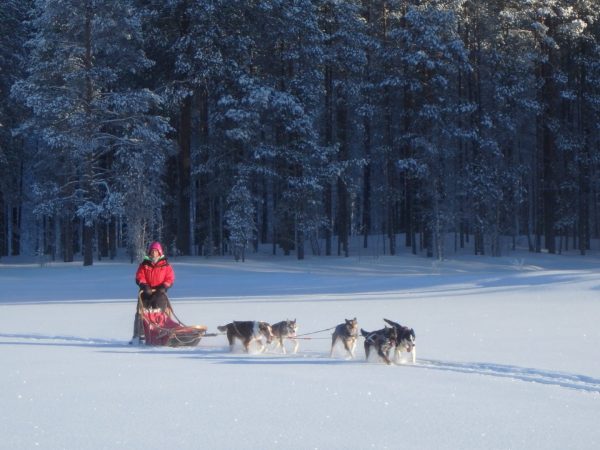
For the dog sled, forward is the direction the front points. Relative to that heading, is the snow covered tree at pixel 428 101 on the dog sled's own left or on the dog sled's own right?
on the dog sled's own left

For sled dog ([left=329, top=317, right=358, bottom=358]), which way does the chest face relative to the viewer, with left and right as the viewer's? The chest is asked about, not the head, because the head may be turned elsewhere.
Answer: facing the viewer and to the right of the viewer

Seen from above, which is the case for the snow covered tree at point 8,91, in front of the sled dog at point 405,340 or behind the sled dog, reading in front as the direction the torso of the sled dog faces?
behind

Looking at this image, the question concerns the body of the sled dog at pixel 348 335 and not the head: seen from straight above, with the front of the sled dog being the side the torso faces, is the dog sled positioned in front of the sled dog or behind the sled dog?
behind

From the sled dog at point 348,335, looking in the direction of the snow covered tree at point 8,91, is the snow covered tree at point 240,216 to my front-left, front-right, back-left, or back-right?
front-right

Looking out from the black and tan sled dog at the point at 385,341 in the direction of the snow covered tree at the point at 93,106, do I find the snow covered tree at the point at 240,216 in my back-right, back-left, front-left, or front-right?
front-right

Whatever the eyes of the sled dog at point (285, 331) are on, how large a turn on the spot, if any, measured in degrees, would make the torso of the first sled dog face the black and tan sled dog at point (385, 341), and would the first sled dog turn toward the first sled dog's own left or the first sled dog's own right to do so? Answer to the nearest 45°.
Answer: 0° — it already faces it

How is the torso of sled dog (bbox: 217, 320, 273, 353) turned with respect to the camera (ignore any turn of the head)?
to the viewer's right

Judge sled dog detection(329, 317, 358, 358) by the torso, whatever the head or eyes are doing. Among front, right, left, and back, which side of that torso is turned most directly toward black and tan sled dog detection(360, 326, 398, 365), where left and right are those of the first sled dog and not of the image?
front

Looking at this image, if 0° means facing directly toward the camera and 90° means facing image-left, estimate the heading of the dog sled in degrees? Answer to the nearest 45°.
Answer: approximately 315°

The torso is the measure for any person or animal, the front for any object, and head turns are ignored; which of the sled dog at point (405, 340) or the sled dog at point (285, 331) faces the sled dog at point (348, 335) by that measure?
the sled dog at point (285, 331)

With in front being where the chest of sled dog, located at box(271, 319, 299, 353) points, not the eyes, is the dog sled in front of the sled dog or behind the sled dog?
behind

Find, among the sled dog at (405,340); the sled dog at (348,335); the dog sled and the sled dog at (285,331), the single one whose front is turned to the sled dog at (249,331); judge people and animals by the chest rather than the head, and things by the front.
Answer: the dog sled
